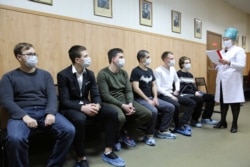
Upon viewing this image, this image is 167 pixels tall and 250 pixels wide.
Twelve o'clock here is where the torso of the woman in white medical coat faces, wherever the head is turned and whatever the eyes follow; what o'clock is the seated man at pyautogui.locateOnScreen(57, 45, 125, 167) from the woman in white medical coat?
The seated man is roughly at 12 o'clock from the woman in white medical coat.

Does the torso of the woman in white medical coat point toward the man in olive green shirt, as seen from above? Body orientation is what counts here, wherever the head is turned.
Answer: yes

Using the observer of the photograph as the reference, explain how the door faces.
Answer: facing the viewer and to the right of the viewer

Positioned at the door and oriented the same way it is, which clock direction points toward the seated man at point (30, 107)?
The seated man is roughly at 2 o'clock from the door.

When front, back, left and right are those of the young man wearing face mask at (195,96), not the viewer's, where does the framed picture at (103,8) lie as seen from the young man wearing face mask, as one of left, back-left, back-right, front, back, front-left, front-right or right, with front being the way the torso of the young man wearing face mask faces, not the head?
right

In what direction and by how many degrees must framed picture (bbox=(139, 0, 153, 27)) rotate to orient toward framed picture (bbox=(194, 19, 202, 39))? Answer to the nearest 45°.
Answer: approximately 90° to its left

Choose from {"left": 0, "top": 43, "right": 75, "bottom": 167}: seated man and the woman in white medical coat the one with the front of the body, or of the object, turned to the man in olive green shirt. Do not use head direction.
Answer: the woman in white medical coat

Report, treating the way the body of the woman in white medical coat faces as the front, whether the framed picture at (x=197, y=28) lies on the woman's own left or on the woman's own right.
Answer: on the woman's own right

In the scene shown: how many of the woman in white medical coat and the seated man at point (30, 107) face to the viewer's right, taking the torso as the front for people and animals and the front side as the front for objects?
0

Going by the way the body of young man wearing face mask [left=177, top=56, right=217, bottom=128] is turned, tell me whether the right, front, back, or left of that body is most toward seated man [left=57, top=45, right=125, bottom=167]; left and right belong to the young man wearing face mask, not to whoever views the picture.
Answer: right

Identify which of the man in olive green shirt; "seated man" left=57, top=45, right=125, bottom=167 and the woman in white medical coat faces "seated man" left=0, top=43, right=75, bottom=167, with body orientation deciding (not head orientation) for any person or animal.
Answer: the woman in white medical coat

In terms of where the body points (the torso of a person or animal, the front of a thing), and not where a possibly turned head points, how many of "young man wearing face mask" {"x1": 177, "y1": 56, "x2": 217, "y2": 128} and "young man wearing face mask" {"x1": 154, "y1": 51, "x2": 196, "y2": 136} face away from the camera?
0

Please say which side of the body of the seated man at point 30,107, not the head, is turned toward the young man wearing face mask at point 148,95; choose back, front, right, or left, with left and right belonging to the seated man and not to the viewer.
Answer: left
